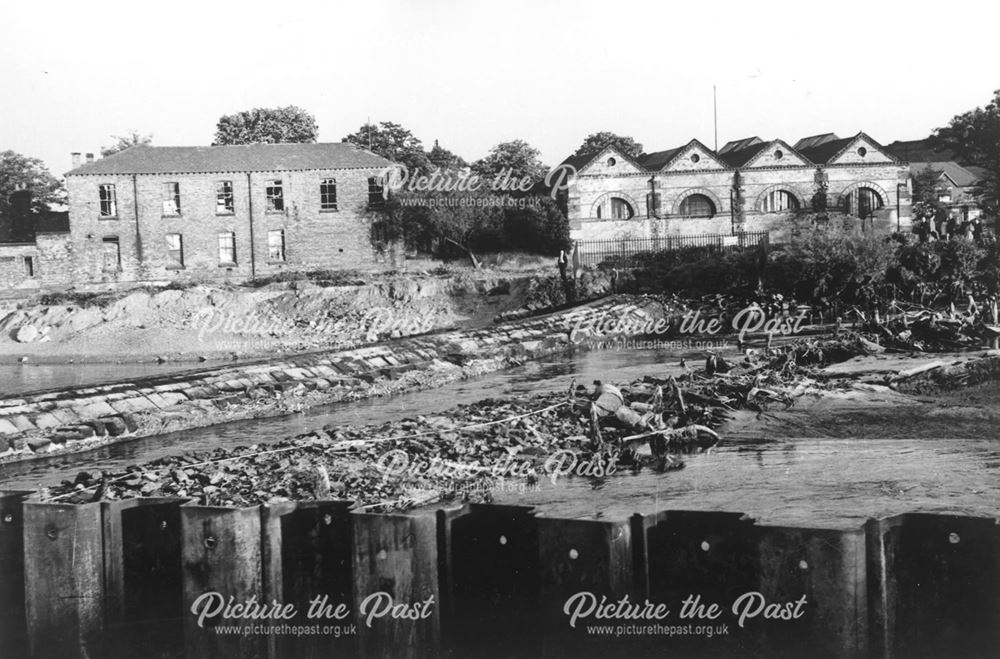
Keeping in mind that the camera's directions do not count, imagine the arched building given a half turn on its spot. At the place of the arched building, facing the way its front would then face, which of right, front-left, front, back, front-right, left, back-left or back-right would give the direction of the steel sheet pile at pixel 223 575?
back

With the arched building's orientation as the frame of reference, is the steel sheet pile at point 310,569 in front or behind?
in front

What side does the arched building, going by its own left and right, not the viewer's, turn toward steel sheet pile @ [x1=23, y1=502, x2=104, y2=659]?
front

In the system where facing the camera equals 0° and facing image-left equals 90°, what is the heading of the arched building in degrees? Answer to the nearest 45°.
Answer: approximately 0°

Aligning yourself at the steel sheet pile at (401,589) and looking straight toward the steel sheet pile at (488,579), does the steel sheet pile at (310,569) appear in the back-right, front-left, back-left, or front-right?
back-left

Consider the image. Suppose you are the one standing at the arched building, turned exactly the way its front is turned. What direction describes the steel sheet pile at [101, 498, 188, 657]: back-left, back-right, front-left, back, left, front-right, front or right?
front

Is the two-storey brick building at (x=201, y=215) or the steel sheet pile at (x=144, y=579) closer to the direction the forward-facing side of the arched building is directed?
the steel sheet pile

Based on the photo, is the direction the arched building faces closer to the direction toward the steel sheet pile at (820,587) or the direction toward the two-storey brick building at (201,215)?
the steel sheet pile

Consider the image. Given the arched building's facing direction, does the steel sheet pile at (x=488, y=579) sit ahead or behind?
ahead

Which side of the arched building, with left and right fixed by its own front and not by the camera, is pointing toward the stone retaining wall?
front

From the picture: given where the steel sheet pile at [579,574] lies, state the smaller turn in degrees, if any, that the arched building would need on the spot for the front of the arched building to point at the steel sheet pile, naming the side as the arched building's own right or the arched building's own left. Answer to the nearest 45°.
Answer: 0° — it already faces it

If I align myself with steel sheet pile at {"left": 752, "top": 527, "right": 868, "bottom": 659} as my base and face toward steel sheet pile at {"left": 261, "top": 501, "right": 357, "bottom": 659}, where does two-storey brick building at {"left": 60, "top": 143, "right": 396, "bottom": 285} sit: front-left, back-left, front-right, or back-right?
front-right
